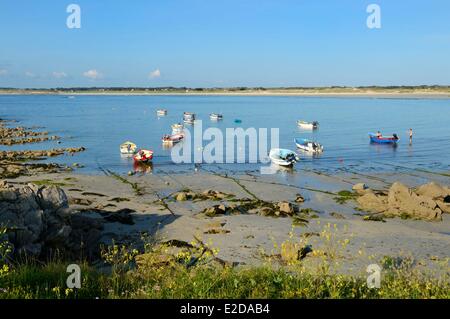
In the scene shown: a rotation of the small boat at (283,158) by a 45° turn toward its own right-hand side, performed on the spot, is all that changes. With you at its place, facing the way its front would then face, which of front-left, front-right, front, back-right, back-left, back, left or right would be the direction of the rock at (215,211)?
back-left

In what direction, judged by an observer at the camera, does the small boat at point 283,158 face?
facing to the left of the viewer

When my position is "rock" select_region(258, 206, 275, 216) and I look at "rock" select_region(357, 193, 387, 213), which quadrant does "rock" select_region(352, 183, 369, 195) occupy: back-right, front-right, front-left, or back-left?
front-left

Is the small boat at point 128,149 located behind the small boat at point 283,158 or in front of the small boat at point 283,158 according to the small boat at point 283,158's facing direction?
in front

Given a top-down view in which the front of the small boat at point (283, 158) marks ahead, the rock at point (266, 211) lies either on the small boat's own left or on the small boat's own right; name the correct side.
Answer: on the small boat's own left

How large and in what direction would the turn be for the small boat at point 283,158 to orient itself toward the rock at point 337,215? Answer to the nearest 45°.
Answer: approximately 90° to its left

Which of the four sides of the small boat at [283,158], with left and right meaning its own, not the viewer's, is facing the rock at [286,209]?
left

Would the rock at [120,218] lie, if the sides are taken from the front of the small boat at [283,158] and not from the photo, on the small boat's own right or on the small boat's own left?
on the small boat's own left
